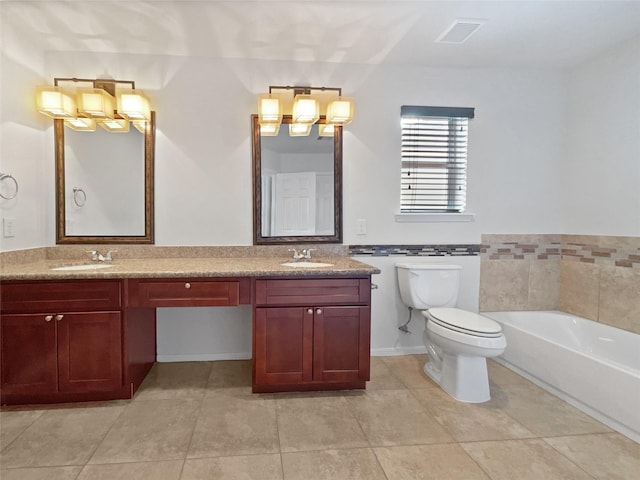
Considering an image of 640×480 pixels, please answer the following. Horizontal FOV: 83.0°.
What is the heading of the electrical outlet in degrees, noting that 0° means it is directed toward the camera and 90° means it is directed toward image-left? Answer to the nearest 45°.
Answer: approximately 315°

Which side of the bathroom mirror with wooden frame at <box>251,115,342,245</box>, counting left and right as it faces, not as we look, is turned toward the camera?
front

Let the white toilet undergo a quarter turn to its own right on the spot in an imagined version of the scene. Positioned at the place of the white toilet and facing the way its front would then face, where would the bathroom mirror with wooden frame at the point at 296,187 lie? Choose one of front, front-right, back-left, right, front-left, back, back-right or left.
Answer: front-right

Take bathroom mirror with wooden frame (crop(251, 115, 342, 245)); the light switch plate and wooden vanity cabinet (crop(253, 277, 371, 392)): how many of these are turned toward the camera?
3

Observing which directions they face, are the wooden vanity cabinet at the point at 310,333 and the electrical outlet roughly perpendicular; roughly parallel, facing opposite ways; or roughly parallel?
roughly perpendicular

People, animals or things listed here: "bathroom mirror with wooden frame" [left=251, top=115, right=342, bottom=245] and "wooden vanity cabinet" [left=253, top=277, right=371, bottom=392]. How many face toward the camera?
2

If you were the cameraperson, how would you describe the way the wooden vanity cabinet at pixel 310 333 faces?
facing the viewer

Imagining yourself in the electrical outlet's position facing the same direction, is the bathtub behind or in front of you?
in front

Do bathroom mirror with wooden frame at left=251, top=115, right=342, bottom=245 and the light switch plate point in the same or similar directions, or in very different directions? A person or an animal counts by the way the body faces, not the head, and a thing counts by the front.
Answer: same or similar directions

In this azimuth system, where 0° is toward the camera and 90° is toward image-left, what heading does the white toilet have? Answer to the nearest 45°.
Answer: approximately 315°

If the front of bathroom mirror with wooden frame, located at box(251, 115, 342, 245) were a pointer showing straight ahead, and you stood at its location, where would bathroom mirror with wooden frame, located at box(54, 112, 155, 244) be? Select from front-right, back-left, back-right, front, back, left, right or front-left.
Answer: right

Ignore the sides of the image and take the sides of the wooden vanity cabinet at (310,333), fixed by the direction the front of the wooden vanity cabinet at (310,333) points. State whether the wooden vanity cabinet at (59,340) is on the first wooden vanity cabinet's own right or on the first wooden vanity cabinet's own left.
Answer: on the first wooden vanity cabinet's own right

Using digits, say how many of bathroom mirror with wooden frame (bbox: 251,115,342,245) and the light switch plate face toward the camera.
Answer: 2

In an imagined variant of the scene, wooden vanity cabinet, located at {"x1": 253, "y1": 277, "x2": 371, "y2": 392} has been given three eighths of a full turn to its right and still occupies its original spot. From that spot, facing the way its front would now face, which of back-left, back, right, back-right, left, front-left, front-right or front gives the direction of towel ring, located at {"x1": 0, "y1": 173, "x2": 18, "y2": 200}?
front-left
